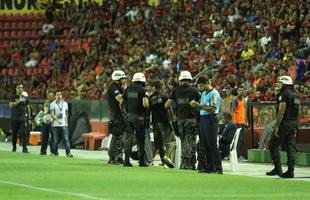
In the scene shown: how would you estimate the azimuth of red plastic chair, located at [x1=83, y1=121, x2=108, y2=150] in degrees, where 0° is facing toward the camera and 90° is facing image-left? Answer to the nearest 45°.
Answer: approximately 45°

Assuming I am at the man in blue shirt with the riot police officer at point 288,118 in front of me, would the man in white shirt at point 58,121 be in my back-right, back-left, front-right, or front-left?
back-left
